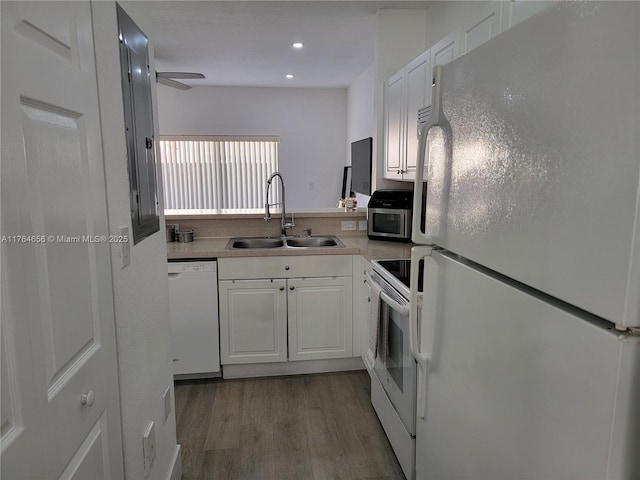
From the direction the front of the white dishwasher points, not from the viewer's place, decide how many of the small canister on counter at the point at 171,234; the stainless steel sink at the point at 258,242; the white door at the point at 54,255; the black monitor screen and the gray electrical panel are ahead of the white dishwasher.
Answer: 2

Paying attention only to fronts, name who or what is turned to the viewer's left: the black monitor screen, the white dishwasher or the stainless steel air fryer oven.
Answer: the black monitor screen

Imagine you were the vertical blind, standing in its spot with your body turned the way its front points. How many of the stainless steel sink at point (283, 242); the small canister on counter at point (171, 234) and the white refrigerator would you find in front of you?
3

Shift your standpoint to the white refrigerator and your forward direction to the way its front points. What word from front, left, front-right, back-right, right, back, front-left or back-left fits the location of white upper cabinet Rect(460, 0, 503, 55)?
back-right

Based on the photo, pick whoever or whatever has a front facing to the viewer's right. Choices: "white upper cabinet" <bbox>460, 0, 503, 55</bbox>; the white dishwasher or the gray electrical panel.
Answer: the gray electrical panel

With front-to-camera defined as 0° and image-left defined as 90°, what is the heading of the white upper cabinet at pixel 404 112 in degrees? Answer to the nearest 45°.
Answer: approximately 45°

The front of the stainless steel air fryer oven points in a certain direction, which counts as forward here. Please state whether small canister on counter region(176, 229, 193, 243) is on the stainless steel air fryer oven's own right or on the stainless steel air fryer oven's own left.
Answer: on the stainless steel air fryer oven's own right

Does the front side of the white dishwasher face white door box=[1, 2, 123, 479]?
yes

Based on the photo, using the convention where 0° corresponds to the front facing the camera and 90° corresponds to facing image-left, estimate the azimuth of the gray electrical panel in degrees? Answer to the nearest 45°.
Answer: approximately 270°

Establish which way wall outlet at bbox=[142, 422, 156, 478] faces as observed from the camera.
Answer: facing to the right of the viewer

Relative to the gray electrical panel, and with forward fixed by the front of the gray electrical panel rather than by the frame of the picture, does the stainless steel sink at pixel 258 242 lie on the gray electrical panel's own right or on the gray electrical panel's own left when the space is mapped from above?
on the gray electrical panel's own left

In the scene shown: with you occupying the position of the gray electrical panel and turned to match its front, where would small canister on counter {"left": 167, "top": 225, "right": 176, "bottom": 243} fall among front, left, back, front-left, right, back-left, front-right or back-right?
left
